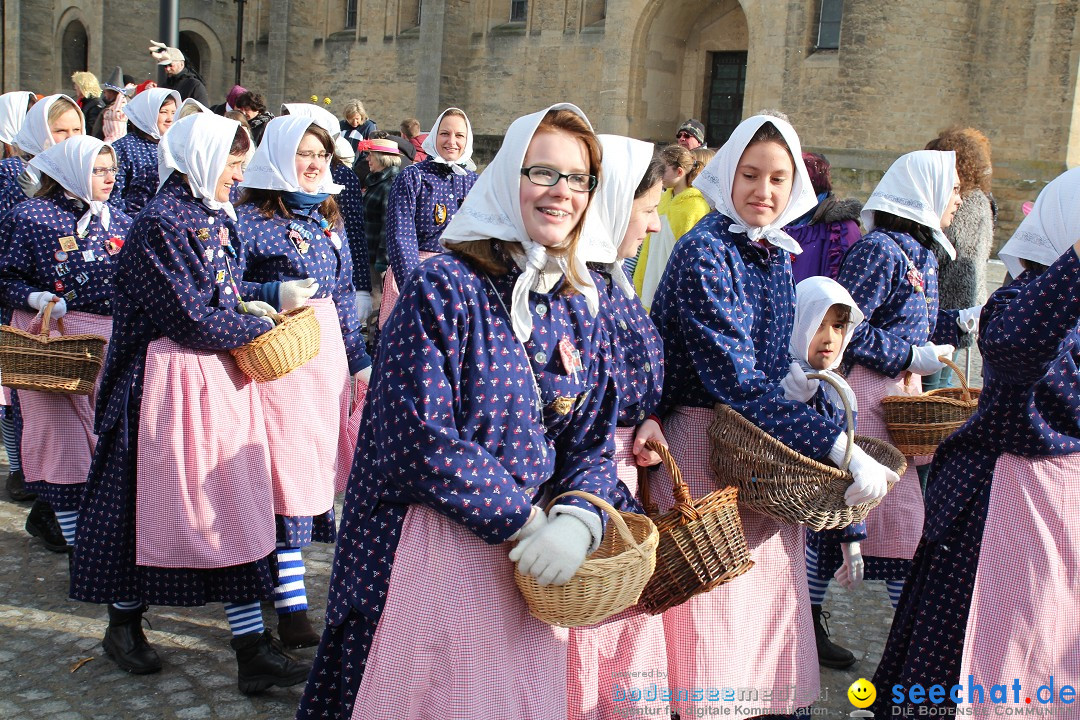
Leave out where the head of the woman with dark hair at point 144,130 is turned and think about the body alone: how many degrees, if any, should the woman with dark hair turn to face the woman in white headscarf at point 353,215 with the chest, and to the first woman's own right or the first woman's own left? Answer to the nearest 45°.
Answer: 0° — they already face them

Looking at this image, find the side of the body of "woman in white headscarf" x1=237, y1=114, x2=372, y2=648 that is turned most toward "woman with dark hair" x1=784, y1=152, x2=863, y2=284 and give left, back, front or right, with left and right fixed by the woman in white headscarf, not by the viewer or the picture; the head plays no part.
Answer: left

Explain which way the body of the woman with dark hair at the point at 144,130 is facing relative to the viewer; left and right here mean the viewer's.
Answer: facing to the right of the viewer

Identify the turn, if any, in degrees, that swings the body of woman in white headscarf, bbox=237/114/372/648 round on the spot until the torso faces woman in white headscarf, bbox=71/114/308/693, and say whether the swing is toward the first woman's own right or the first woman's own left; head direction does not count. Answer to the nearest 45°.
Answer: approximately 90° to the first woman's own right

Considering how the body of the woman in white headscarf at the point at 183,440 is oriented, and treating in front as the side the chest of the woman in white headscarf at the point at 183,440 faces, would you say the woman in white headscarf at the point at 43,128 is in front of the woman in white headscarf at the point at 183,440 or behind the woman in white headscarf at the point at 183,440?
behind
